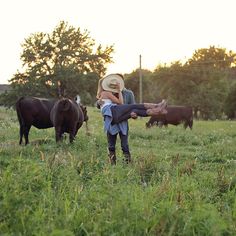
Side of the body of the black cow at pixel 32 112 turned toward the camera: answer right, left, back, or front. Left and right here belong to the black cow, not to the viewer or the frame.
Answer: right

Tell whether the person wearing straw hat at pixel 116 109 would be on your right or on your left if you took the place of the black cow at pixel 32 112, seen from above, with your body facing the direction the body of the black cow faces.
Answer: on your right

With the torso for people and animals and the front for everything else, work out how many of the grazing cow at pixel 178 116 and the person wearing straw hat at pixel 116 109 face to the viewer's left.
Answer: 1

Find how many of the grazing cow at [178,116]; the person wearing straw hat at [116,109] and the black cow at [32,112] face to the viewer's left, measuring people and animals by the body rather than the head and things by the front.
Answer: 1

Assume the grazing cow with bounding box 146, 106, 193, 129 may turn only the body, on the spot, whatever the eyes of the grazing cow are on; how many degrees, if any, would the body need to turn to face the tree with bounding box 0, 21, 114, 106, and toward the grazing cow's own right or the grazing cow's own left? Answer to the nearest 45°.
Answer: approximately 45° to the grazing cow's own right

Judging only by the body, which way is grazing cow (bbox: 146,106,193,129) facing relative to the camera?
to the viewer's left
